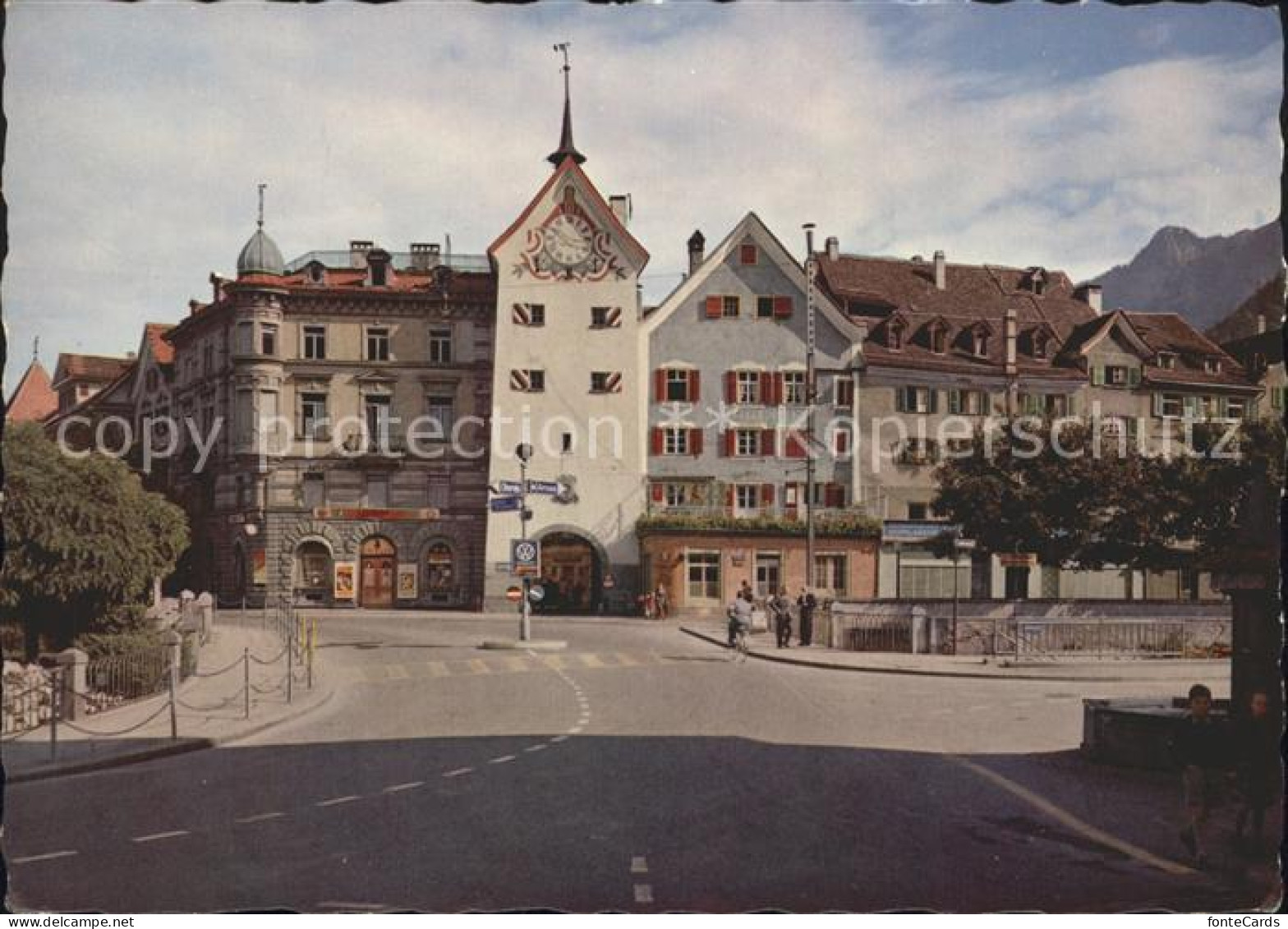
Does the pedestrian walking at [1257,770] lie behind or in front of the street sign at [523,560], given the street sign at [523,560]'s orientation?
in front

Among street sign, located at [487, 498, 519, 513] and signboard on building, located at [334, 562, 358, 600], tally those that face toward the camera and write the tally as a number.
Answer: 2

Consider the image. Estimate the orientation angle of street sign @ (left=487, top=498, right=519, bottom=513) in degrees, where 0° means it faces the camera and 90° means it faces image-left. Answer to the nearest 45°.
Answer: approximately 0°

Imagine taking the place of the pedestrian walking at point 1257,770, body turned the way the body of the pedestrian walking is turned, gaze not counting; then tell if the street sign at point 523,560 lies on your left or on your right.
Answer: on your right

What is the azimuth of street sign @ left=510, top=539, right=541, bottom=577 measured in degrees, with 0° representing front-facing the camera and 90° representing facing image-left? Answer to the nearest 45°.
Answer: approximately 0°
